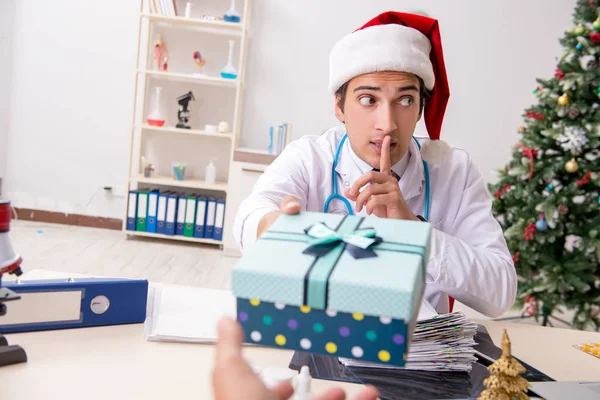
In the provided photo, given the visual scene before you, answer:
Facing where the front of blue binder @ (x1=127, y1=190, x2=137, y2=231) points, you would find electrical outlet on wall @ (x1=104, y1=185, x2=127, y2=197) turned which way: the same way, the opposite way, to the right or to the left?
the same way

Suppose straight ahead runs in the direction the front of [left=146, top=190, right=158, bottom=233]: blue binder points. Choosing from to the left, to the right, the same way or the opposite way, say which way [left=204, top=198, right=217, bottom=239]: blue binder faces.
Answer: the same way

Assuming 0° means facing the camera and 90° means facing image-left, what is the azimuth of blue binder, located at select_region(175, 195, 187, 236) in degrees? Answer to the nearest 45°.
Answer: approximately 0°

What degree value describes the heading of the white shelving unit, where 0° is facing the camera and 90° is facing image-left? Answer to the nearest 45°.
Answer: approximately 0°

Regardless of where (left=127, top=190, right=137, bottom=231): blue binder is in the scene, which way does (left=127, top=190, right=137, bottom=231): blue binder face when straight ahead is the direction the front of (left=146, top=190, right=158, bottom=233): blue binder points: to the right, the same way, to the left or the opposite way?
the same way

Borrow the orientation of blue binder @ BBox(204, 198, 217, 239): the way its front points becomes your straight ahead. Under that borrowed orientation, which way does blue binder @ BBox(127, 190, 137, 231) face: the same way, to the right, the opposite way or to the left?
the same way

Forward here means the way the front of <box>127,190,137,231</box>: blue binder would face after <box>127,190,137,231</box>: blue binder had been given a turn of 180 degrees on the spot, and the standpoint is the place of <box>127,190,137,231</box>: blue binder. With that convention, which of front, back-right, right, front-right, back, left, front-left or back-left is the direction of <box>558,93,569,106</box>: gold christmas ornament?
back-right

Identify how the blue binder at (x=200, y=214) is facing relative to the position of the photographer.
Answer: facing the viewer

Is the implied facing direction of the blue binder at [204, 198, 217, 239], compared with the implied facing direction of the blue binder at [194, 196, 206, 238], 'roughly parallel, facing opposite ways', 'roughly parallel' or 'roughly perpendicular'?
roughly parallel

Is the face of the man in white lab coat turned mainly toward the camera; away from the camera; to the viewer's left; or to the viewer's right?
toward the camera

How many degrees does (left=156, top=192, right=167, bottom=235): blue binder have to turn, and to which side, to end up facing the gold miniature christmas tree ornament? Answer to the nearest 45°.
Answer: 0° — it already faces it

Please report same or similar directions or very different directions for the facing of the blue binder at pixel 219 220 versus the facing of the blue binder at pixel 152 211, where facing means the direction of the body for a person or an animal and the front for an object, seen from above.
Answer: same or similar directions

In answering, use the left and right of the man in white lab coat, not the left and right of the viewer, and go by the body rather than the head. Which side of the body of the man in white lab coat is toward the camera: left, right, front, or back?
front

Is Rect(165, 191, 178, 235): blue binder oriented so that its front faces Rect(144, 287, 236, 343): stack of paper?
yes

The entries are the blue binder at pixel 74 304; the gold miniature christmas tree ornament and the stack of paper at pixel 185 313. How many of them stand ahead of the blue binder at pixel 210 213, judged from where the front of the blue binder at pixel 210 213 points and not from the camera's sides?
3

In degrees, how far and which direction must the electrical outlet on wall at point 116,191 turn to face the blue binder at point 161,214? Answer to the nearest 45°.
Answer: approximately 45° to its left
